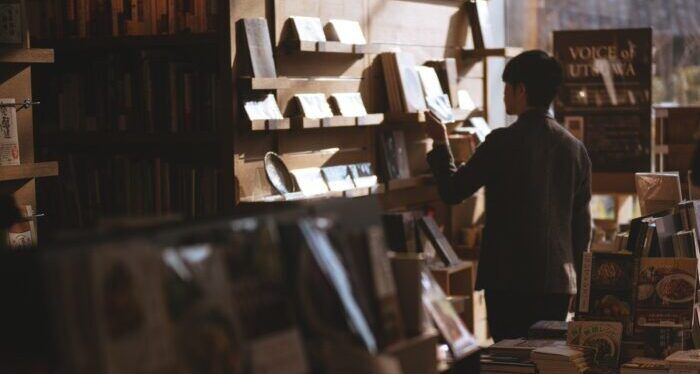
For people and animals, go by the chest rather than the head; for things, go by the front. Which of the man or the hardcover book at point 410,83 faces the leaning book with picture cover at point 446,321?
the hardcover book at point 410,83

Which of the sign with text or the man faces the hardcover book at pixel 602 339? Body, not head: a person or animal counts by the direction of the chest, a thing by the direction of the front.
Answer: the sign with text

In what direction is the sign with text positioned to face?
toward the camera

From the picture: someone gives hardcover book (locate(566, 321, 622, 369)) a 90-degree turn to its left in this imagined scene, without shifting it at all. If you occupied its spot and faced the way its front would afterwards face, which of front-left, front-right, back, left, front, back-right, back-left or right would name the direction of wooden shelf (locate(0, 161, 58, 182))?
back

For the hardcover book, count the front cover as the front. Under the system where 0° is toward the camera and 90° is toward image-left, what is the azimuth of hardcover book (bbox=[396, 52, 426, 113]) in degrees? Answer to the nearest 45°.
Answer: approximately 0°

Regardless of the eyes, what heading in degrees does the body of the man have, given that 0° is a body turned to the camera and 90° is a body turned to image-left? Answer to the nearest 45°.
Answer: approximately 135°

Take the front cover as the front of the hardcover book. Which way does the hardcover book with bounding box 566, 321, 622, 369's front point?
toward the camera

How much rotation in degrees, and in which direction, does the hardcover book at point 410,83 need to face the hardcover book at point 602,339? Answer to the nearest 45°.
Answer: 0° — it already faces it

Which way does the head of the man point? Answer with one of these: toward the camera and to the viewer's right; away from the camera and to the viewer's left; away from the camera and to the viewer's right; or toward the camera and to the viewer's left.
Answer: away from the camera and to the viewer's left
